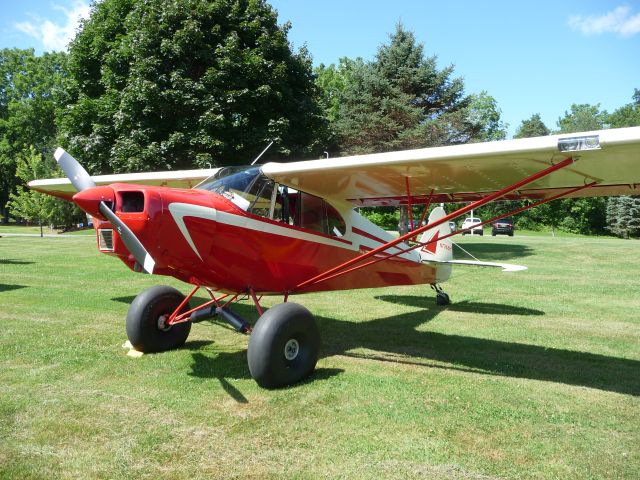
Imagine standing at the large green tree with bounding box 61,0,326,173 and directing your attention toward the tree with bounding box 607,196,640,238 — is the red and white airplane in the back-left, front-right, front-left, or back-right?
back-right

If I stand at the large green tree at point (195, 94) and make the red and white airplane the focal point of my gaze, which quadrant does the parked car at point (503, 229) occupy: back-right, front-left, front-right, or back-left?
back-left

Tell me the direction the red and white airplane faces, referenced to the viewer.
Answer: facing the viewer and to the left of the viewer

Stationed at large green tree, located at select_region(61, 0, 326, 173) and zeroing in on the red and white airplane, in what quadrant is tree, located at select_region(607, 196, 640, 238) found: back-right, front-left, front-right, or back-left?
back-left

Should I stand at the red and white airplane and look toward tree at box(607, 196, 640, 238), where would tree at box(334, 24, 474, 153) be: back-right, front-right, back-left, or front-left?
front-left

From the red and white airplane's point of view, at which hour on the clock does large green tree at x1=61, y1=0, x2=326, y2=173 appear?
The large green tree is roughly at 4 o'clock from the red and white airplane.

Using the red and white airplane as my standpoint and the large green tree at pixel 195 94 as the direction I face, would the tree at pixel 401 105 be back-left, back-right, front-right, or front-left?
front-right

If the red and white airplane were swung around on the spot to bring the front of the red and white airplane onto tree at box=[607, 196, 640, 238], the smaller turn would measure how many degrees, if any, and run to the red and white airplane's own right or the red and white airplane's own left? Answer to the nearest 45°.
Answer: approximately 180°

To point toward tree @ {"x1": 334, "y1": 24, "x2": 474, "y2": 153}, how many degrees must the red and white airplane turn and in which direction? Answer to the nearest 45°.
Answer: approximately 135° to its right

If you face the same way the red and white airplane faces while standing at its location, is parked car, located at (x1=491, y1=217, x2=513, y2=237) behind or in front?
behind
